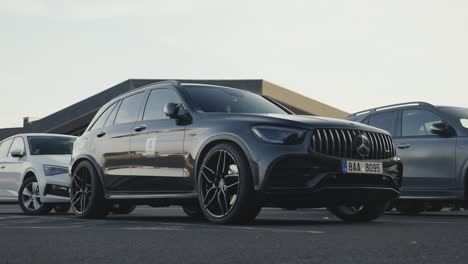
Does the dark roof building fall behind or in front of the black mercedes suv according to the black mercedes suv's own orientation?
behind

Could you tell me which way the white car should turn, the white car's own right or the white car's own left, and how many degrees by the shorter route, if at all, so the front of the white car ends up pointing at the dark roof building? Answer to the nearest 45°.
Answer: approximately 135° to the white car's own left

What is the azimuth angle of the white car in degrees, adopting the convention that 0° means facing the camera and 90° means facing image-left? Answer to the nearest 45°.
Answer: approximately 315°

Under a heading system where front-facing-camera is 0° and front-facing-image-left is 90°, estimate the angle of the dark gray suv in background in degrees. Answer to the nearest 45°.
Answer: approximately 315°

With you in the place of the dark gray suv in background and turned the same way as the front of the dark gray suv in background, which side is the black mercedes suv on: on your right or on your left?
on your right

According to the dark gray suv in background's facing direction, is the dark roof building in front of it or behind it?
behind

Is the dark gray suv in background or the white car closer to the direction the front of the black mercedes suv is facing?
the dark gray suv in background

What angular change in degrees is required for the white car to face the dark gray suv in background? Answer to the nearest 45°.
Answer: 0° — it already faces it
